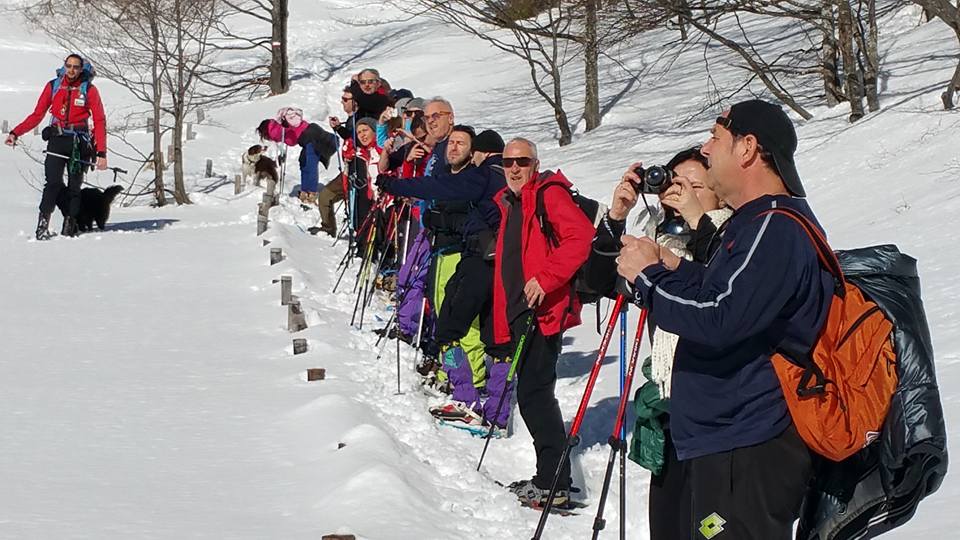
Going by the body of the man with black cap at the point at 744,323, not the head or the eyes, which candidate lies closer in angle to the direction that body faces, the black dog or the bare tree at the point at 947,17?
the black dog

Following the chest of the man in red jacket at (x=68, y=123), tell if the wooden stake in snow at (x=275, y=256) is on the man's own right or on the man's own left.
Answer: on the man's own left

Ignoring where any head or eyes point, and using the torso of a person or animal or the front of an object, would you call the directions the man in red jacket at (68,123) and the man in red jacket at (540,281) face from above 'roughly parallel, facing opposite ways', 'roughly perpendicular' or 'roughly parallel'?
roughly perpendicular

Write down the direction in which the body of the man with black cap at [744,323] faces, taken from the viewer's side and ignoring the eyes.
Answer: to the viewer's left

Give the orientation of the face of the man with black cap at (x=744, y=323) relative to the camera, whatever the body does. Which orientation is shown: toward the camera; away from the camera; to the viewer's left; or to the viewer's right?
to the viewer's left

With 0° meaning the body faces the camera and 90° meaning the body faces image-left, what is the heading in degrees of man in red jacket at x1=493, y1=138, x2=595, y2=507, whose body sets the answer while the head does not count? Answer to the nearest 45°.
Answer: approximately 45°

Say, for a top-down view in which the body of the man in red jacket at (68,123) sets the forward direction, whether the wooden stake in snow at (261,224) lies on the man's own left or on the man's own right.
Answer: on the man's own left

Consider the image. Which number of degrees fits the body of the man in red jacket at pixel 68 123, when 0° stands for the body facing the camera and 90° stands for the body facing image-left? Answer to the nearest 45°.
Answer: approximately 0°

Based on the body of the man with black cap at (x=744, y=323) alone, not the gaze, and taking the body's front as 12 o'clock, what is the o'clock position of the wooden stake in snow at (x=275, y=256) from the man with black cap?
The wooden stake in snow is roughly at 2 o'clock from the man with black cap.

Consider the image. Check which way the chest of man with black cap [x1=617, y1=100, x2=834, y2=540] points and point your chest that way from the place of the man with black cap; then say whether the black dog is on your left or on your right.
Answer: on your right

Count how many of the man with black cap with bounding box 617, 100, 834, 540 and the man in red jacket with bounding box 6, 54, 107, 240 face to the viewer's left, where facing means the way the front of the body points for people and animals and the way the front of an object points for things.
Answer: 1
